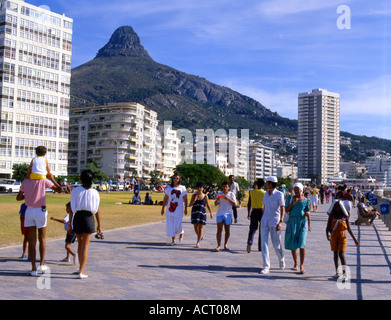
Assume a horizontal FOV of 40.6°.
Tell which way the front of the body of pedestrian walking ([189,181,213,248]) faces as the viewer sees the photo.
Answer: toward the camera

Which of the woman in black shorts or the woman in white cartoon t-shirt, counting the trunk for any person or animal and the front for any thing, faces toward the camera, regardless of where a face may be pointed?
the woman in white cartoon t-shirt

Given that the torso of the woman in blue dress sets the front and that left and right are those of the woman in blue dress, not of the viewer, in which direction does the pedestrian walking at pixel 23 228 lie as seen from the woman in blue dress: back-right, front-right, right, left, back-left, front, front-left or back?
right

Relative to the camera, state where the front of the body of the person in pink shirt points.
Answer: away from the camera

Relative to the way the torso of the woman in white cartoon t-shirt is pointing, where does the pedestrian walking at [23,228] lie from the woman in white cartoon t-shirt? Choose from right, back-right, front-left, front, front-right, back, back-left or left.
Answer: front-right

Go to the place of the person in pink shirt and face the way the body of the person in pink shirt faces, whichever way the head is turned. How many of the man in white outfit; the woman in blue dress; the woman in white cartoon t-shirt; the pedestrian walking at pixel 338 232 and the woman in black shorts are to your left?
0

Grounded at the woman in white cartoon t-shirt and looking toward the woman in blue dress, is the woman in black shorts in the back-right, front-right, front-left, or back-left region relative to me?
front-right

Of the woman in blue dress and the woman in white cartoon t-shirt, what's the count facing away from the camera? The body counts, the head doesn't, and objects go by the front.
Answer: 0

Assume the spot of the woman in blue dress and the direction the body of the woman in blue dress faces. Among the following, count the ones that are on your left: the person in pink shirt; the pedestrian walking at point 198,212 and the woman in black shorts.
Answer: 0

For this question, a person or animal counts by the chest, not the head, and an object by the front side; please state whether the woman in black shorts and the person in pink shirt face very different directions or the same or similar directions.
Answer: same or similar directions

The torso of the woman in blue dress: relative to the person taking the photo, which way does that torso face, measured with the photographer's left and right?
facing the viewer

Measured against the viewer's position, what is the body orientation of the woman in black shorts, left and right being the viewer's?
facing away from the viewer

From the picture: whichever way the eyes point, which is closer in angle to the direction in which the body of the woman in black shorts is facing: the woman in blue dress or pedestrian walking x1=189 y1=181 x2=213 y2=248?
the pedestrian walking

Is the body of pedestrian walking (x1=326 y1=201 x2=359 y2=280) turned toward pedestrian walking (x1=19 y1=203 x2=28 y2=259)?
no
